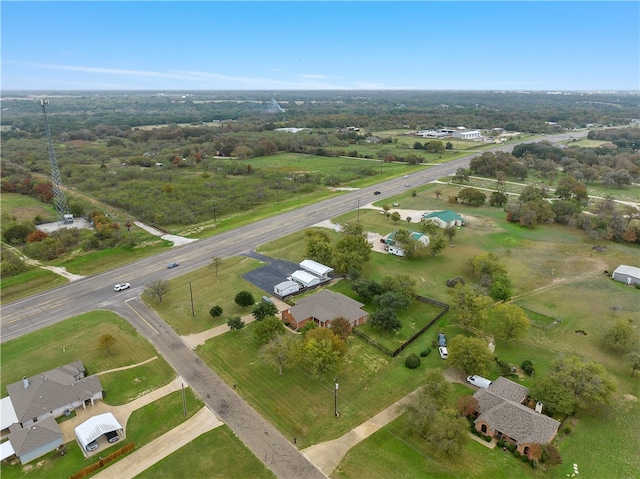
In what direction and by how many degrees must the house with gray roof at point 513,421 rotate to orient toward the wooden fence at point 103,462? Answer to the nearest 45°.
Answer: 0° — it already faces it

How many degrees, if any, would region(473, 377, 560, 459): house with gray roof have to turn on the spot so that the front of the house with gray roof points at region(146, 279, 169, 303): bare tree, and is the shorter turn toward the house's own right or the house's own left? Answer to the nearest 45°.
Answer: approximately 45° to the house's own right

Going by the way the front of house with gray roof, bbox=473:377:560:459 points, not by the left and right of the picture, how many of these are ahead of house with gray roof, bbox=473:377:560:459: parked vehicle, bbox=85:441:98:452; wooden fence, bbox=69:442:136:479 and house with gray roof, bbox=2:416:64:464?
3

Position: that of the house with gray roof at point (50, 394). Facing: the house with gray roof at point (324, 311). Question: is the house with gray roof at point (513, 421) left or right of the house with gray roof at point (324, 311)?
right

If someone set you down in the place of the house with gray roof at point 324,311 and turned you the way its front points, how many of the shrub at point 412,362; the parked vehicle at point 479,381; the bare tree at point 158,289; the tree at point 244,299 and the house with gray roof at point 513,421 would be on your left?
3

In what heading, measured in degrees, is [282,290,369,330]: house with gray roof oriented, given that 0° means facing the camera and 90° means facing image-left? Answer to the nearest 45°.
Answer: approximately 45°

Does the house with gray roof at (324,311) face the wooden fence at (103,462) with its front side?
yes

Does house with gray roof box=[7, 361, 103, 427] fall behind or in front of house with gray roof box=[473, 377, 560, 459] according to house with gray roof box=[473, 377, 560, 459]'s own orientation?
in front

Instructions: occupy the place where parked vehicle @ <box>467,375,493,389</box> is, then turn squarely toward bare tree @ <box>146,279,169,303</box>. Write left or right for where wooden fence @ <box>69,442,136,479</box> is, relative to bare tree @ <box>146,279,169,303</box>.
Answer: left

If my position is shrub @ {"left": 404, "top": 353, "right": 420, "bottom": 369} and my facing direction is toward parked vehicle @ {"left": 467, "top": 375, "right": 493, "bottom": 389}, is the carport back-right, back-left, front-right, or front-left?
back-right

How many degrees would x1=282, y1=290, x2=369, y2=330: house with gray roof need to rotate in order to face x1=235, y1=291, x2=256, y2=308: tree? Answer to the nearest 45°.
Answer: approximately 45° to its right

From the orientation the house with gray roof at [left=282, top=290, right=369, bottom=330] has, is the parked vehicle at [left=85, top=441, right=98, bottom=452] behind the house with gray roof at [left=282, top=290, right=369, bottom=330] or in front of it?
in front

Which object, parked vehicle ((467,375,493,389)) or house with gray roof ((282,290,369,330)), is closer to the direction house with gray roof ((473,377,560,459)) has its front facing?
the house with gray roof
